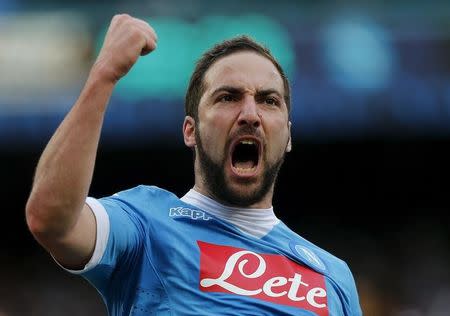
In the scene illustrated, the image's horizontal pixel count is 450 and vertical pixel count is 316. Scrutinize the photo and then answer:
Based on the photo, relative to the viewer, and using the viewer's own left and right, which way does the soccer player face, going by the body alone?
facing the viewer and to the right of the viewer

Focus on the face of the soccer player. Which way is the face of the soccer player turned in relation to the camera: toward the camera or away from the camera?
toward the camera
